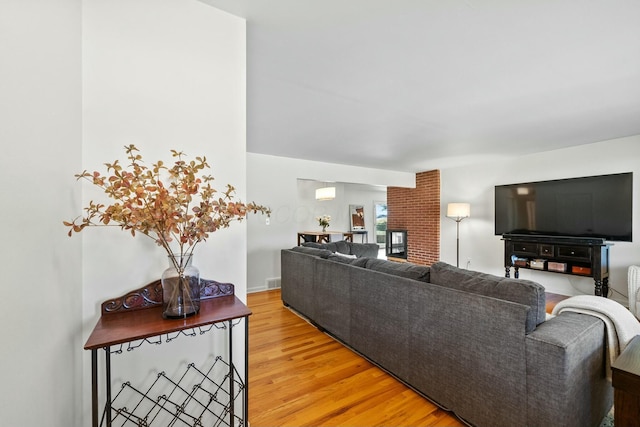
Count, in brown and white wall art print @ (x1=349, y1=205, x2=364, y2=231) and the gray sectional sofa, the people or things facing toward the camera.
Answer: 1

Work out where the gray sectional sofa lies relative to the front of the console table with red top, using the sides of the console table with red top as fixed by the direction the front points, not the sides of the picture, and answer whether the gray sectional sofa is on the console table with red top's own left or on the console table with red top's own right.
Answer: on the console table with red top's own left

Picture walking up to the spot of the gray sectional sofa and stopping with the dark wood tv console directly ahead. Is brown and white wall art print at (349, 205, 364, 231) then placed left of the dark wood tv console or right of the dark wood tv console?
left

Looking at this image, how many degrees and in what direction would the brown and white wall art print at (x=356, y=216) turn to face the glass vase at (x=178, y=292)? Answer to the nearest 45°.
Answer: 0° — it already faces it

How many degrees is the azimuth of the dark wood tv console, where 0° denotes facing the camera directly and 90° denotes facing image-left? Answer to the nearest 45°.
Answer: approximately 45°

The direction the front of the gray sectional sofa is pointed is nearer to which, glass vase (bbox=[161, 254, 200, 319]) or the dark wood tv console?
the dark wood tv console

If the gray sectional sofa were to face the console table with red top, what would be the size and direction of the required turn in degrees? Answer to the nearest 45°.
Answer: approximately 180°

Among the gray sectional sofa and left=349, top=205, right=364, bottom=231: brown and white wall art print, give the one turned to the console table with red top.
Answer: the brown and white wall art print

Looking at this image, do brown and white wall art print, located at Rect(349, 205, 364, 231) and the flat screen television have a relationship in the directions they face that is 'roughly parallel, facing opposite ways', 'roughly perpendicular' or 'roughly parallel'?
roughly perpendicular

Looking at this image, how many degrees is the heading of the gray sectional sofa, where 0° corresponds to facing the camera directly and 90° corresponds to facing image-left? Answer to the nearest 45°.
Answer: approximately 225°

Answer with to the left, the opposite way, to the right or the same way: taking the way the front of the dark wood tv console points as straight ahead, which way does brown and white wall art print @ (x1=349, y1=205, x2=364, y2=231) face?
to the left

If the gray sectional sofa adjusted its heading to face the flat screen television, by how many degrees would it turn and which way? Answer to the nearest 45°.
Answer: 0° — it already faces it
